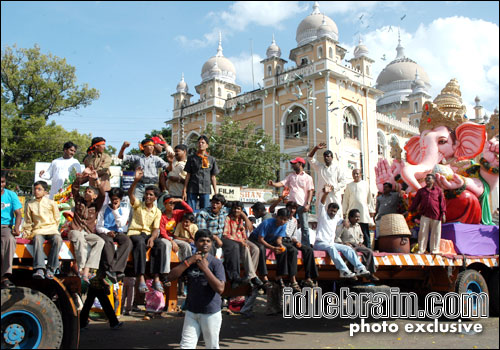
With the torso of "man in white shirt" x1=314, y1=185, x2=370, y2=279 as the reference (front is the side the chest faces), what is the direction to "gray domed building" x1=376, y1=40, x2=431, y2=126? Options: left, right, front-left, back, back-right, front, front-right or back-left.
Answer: back-left

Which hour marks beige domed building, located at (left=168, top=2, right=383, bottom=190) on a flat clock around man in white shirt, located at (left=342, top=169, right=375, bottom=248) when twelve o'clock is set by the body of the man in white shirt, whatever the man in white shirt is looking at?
The beige domed building is roughly at 6 o'clock from the man in white shirt.

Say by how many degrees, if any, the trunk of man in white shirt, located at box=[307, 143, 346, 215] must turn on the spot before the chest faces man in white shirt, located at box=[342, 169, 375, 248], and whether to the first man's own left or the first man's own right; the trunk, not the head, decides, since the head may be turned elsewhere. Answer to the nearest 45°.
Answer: approximately 135° to the first man's own left

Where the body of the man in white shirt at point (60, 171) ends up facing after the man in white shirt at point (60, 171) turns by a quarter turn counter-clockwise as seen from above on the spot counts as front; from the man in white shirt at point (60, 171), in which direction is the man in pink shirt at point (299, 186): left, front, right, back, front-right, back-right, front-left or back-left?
front

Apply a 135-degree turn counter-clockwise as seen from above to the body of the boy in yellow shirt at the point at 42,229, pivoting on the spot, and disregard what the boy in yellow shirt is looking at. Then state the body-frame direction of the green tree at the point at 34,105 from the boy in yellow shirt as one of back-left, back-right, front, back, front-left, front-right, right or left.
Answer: front-left

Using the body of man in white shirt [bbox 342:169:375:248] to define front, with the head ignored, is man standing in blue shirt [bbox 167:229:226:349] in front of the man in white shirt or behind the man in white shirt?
in front

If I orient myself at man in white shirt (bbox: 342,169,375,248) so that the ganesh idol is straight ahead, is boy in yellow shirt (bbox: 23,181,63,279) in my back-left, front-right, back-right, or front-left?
back-right

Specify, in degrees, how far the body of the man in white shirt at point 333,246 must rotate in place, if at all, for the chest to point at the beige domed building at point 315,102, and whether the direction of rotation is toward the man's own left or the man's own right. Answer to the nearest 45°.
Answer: approximately 135° to the man's own left
